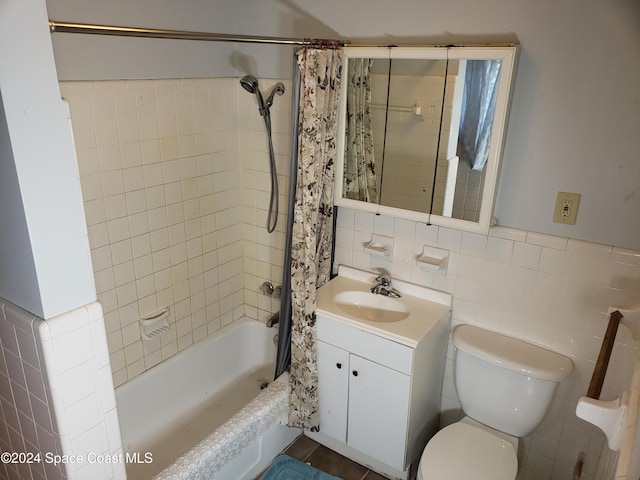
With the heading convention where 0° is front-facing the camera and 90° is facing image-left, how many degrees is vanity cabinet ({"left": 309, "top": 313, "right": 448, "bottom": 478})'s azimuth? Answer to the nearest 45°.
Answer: approximately 45°

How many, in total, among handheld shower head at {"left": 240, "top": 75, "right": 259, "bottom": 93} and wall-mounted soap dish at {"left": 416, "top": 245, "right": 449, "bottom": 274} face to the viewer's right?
0

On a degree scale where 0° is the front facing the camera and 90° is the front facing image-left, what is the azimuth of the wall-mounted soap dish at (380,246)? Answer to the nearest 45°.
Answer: approximately 45°
